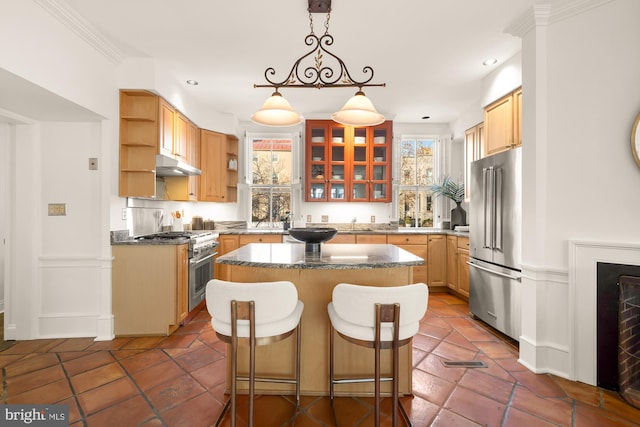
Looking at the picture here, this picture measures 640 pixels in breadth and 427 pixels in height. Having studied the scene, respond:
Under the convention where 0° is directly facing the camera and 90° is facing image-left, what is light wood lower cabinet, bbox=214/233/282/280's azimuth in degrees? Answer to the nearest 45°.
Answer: approximately 0°

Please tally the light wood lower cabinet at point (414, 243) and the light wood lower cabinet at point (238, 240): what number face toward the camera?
2

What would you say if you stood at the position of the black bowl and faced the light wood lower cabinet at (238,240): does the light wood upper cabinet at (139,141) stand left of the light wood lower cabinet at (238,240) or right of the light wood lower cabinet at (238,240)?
left

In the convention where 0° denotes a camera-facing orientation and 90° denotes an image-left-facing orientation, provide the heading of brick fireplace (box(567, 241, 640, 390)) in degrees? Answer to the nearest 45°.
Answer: approximately 45°

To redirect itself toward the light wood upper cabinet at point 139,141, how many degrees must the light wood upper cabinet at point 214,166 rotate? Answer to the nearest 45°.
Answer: approximately 90° to its right

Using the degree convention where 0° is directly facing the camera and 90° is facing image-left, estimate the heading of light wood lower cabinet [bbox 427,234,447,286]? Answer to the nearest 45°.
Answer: approximately 0°

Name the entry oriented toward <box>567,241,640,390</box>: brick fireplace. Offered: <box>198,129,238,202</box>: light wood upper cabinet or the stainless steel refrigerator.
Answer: the light wood upper cabinet

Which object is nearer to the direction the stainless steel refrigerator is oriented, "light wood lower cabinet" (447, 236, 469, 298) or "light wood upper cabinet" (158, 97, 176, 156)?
the light wood upper cabinet
